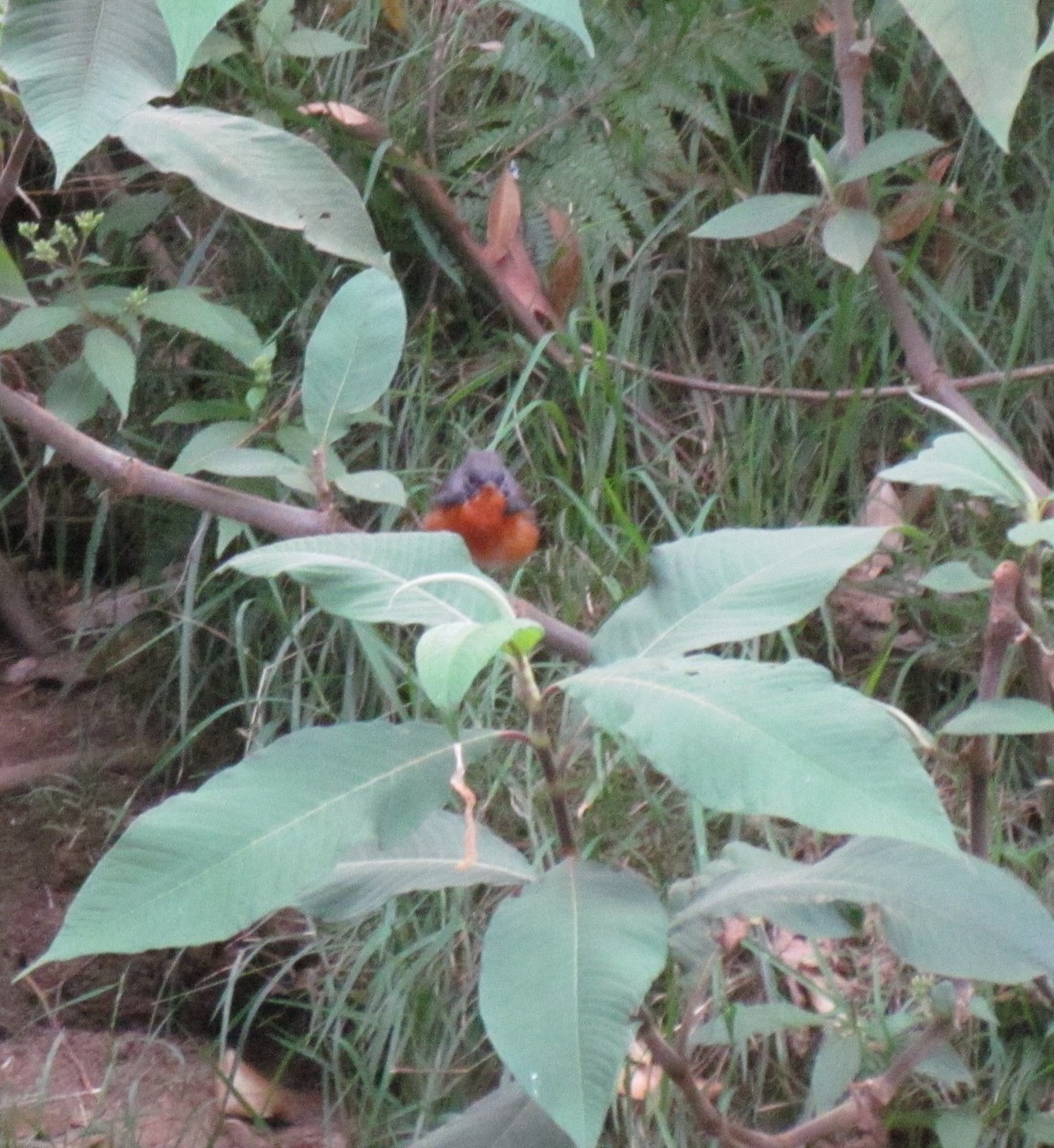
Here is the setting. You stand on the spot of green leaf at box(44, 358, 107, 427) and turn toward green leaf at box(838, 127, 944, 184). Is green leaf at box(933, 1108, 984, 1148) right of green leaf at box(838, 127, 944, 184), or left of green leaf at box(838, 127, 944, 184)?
right

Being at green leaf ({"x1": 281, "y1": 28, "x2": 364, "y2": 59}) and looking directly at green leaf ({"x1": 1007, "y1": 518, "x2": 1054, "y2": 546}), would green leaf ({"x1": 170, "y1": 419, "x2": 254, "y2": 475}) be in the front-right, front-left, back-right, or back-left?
front-right

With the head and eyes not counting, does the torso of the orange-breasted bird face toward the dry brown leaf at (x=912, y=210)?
no

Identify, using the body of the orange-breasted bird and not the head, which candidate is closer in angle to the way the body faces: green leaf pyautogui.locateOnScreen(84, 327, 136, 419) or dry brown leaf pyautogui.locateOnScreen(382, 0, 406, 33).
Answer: the green leaf

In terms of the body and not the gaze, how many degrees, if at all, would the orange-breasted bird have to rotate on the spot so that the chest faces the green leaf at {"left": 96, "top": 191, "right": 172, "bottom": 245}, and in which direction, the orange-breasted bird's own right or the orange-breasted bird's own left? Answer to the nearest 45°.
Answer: approximately 135° to the orange-breasted bird's own right

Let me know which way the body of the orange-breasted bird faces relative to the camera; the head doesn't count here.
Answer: toward the camera

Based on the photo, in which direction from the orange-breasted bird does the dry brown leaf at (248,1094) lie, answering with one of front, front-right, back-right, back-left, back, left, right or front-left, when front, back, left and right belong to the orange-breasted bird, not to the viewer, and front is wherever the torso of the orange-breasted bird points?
front-right
